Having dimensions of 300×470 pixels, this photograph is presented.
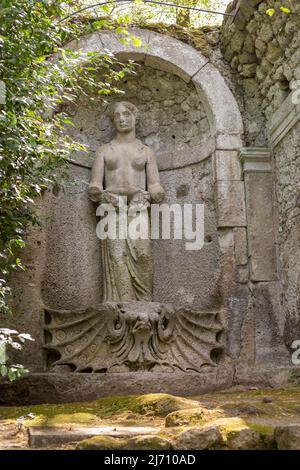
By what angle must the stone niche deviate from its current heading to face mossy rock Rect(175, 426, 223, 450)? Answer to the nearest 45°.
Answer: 0° — it already faces it

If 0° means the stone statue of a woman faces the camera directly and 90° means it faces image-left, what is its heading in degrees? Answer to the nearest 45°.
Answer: approximately 0°

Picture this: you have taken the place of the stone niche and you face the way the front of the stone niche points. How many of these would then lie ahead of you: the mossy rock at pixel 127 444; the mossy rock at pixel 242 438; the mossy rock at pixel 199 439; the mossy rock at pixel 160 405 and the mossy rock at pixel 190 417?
5

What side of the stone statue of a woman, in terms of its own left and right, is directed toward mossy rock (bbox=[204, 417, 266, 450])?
front

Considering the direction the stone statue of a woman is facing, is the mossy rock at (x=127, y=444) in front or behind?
in front

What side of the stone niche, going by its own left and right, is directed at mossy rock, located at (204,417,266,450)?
front

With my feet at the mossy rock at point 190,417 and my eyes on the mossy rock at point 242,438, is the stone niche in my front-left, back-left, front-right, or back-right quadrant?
back-left

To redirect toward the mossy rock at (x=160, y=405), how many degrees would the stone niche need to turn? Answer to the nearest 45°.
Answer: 0° — it already faces it

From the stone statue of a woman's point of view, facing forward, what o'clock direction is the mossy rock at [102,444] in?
The mossy rock is roughly at 12 o'clock from the stone statue of a woman.
